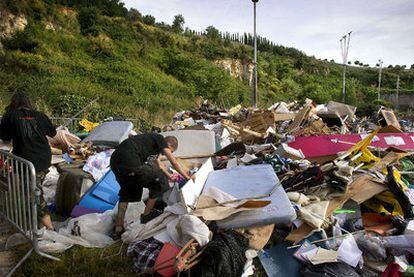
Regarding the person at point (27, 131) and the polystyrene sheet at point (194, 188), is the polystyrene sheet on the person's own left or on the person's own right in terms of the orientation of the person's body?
on the person's own right

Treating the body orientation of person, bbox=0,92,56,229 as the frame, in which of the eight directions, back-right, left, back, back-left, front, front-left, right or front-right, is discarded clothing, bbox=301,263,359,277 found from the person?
back-right

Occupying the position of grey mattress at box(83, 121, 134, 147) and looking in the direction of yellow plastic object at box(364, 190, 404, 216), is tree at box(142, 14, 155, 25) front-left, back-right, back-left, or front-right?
back-left

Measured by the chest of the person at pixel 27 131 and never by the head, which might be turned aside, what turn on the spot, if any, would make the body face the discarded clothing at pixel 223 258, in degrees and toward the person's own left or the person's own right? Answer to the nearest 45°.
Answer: approximately 135° to the person's own right

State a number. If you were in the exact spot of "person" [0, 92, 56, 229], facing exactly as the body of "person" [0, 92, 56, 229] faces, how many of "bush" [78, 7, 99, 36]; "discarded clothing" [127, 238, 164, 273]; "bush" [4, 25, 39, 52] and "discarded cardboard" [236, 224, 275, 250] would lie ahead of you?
2

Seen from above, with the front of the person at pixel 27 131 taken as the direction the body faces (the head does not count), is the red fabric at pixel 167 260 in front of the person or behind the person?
behind

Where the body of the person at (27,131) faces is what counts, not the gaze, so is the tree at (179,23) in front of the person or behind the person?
in front

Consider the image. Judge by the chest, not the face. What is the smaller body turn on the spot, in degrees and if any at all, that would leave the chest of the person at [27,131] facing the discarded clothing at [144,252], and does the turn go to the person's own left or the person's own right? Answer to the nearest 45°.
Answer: approximately 135° to the person's own right

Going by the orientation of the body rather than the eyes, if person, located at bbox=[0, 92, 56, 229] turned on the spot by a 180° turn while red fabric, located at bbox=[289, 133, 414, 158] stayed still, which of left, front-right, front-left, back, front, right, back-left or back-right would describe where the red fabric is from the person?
left

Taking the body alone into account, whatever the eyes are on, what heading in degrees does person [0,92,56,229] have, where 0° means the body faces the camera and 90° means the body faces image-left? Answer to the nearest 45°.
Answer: approximately 180°

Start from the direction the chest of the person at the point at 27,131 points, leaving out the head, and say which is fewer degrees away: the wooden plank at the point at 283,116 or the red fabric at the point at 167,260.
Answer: the wooden plank

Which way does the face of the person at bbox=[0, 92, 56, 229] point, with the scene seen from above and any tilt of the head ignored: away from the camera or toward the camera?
away from the camera
